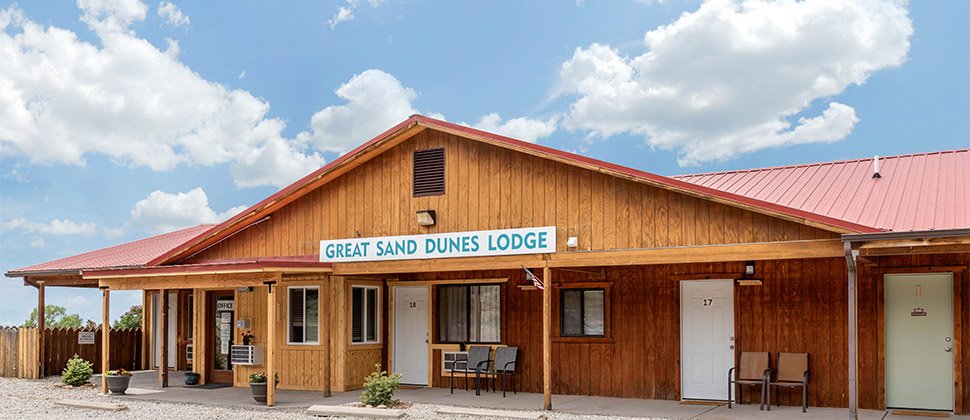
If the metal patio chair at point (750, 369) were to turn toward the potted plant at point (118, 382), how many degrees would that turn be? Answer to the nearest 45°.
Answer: approximately 90° to its right

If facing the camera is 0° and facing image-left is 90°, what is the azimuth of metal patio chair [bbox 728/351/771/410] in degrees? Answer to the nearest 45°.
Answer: approximately 0°

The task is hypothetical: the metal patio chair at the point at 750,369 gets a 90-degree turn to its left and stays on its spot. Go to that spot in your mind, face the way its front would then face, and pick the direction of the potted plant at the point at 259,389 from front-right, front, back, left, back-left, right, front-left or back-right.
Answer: back

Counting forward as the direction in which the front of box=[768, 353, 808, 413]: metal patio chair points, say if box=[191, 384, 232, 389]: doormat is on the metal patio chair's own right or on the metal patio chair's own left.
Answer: on the metal patio chair's own right

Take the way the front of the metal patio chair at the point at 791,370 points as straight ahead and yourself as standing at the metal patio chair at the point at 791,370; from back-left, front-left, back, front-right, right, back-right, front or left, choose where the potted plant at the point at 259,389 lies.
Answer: front-right

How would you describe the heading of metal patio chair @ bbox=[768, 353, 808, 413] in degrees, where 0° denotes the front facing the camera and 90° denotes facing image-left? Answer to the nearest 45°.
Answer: approximately 45°

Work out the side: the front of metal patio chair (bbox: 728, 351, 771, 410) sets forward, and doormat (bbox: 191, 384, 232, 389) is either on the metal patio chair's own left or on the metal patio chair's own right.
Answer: on the metal patio chair's own right

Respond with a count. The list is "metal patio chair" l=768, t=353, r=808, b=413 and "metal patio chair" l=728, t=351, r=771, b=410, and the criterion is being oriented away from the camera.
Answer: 0

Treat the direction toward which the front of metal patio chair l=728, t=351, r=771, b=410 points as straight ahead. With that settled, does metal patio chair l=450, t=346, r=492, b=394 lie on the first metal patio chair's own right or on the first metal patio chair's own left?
on the first metal patio chair's own right
